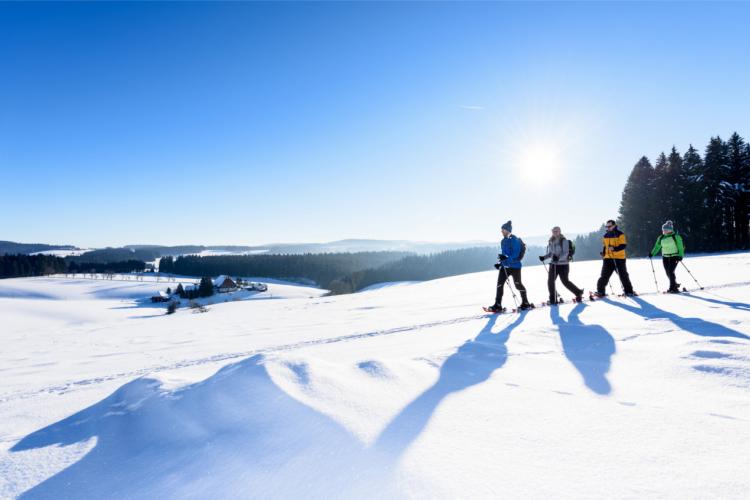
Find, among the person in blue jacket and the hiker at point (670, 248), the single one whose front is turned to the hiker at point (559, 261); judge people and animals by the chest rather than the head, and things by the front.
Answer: the hiker at point (670, 248)

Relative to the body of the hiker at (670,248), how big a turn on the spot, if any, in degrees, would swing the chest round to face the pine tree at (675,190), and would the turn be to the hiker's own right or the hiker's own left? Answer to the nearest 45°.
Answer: approximately 135° to the hiker's own right

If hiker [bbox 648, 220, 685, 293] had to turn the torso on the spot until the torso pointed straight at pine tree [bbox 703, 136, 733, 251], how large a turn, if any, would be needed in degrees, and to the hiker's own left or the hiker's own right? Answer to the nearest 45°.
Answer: approximately 135° to the hiker's own right

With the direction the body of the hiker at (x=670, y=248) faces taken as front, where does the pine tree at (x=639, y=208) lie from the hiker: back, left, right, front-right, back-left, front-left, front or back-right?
back-right

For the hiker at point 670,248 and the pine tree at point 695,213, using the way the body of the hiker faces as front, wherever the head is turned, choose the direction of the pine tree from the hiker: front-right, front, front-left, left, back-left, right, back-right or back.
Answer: back-right

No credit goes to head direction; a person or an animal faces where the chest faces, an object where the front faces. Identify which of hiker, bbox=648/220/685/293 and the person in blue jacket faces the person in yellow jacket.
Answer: the hiker

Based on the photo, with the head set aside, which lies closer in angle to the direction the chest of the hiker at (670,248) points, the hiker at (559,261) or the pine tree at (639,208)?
the hiker

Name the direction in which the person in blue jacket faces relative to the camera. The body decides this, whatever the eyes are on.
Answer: to the viewer's left

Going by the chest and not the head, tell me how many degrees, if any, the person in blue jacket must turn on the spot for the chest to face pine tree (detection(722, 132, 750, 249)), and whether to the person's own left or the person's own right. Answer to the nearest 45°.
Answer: approximately 135° to the person's own right

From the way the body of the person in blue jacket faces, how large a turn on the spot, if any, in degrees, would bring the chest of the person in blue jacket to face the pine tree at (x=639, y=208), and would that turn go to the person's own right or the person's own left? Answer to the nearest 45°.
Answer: approximately 90° to the person's own right

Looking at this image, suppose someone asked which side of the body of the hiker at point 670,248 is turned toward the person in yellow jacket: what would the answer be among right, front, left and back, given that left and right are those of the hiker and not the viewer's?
front

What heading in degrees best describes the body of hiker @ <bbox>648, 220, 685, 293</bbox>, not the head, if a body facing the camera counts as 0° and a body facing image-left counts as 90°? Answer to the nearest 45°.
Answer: approximately 45°

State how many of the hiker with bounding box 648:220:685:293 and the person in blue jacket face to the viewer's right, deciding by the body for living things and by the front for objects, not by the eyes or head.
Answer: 0

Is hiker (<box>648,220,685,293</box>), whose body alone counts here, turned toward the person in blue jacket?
yes

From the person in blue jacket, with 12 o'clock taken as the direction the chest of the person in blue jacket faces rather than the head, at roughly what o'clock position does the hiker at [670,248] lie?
The hiker is roughly at 5 o'clock from the person in blue jacket.

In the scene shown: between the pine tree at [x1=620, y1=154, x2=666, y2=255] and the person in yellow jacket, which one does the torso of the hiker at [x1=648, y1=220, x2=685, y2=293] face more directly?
the person in yellow jacket
